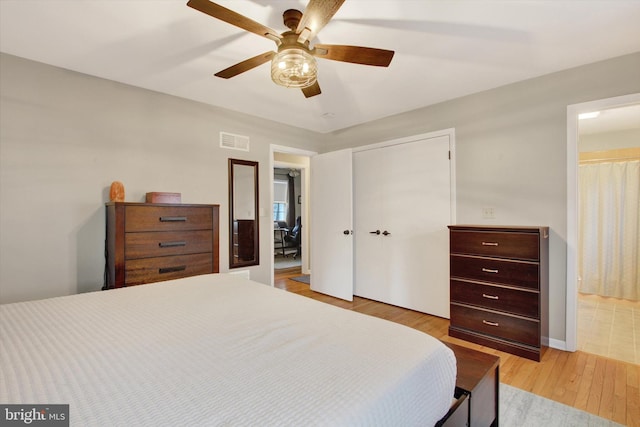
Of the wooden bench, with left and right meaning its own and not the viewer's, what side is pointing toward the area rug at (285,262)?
back

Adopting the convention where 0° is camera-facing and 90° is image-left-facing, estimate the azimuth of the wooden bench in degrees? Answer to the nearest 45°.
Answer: approximately 315°

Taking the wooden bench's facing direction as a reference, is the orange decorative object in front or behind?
behind

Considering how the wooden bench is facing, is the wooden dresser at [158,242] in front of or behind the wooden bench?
behind

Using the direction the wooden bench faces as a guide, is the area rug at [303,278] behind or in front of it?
behind

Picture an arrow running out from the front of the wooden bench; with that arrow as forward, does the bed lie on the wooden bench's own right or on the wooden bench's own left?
on the wooden bench's own right
